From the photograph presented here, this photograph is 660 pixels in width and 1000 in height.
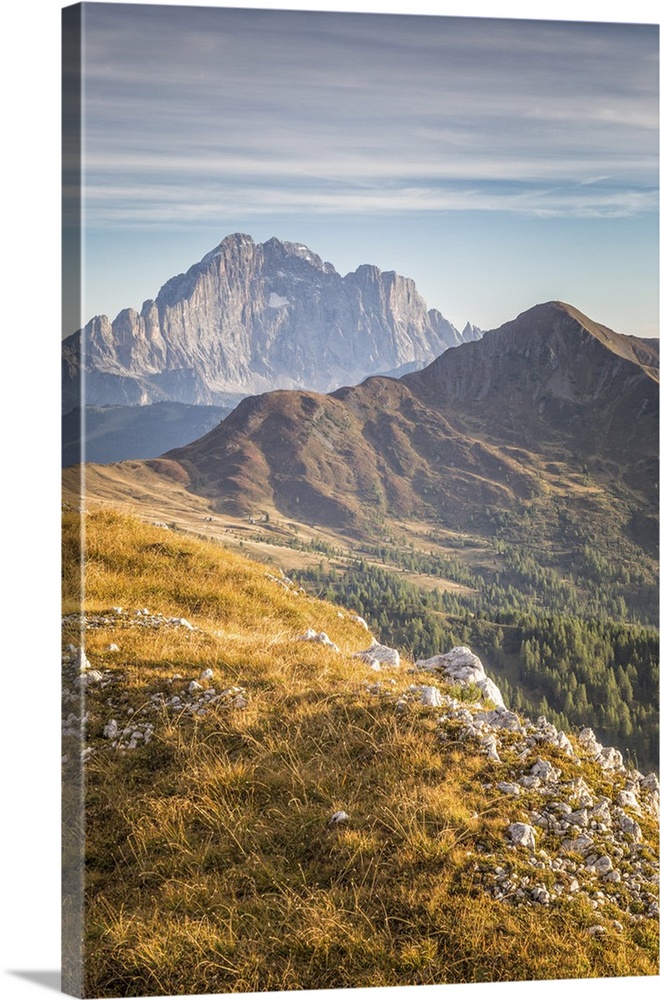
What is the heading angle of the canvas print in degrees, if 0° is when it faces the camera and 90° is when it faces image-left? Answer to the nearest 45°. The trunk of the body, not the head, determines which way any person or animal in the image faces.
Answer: approximately 315°
